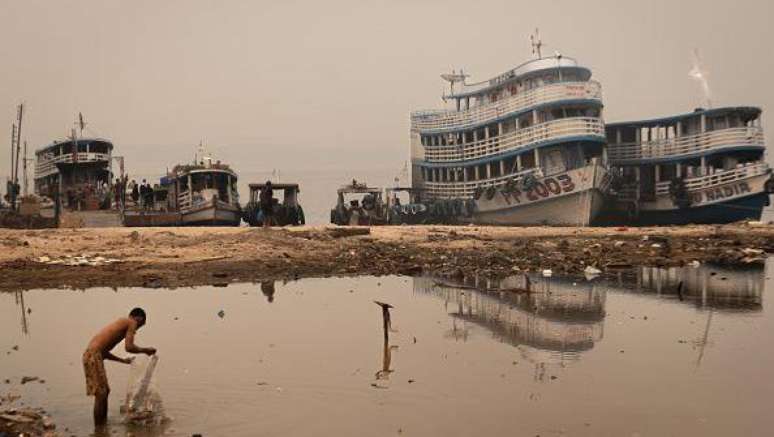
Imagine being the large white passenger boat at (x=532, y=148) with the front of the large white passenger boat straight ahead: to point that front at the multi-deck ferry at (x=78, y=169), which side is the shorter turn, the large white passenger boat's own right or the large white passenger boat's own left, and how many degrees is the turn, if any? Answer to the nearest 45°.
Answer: approximately 135° to the large white passenger boat's own right

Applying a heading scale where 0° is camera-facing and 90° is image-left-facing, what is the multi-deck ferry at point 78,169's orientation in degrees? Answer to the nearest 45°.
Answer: approximately 315°

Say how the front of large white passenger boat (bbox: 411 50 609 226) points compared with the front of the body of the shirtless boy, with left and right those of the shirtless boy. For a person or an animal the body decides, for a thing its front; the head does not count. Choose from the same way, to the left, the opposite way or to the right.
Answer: to the right

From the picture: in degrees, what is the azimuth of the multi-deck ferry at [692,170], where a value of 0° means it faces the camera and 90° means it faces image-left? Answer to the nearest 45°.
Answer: approximately 315°

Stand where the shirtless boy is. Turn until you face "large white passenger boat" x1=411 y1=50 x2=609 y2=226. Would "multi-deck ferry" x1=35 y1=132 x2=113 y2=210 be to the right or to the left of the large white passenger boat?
left

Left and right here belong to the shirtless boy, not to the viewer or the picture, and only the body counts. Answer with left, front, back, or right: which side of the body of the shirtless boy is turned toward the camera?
right

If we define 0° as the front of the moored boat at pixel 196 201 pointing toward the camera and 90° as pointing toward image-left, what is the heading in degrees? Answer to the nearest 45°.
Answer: approximately 315°

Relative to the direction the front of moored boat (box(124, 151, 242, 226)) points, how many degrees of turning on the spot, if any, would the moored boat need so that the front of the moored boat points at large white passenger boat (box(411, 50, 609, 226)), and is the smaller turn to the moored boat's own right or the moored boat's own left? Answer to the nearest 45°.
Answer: approximately 45° to the moored boat's own left

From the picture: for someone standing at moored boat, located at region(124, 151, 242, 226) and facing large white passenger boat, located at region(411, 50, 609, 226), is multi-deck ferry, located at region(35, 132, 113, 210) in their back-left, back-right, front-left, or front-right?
back-left

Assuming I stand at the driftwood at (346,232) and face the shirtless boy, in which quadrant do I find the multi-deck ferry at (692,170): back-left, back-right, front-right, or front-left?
back-left
